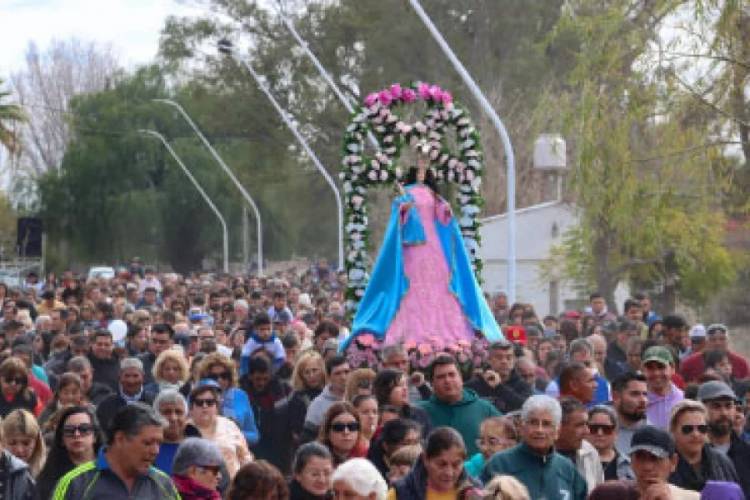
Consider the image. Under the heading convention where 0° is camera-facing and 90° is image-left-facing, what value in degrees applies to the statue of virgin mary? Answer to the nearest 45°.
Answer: approximately 0°

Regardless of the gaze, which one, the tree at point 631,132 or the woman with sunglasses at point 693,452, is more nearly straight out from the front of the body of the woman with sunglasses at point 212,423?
the woman with sunglasses

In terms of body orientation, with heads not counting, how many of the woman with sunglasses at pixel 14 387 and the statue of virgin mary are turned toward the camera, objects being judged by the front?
2

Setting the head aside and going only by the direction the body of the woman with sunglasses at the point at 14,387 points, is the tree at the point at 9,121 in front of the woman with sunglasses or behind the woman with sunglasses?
behind
